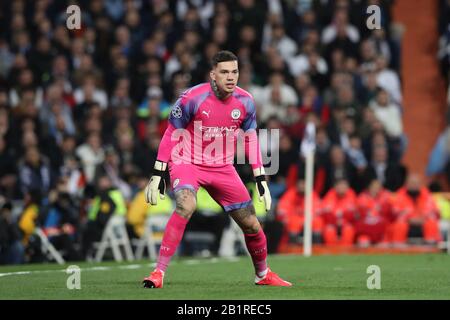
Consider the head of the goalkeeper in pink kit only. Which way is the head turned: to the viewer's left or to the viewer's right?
to the viewer's right

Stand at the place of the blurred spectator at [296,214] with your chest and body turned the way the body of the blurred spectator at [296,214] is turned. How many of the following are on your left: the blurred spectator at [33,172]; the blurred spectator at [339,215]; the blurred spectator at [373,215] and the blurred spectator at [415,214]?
3

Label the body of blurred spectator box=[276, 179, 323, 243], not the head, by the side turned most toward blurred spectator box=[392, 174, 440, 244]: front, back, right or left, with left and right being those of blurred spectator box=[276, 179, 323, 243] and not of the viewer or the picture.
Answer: left

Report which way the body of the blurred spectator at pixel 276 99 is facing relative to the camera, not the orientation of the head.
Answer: toward the camera

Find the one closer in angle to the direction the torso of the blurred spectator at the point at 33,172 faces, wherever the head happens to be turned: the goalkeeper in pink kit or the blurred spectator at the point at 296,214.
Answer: the goalkeeper in pink kit

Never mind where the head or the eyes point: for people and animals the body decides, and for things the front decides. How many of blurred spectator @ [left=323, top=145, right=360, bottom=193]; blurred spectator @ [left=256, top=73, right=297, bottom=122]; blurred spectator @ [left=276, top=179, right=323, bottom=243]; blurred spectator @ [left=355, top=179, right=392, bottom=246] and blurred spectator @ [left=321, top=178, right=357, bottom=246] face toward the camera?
5

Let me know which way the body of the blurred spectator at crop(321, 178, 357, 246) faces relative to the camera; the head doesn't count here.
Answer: toward the camera

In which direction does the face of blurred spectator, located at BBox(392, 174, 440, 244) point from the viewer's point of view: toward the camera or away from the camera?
toward the camera

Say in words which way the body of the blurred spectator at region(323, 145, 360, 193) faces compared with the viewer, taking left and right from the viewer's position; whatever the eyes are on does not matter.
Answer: facing the viewer

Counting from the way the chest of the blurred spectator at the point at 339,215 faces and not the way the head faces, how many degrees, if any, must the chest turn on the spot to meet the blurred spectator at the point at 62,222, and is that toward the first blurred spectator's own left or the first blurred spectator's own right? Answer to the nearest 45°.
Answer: approximately 45° to the first blurred spectator's own right

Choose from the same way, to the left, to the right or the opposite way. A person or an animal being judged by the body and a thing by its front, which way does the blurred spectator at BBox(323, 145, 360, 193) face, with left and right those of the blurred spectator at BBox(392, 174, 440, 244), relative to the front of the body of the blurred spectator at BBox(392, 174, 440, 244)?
the same way

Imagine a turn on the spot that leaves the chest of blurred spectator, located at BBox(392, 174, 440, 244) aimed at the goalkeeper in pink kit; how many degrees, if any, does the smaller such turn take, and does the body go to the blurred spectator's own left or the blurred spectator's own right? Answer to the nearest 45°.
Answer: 0° — they already face them

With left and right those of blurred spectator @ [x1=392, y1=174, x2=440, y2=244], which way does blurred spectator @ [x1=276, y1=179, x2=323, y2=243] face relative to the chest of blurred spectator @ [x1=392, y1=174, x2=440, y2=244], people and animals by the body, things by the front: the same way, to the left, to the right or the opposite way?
the same way
